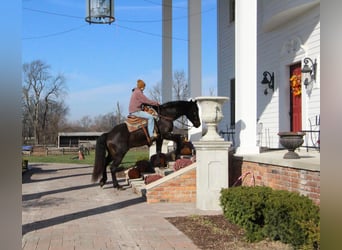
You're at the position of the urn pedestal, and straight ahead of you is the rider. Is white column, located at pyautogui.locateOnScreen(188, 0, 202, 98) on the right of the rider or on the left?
right

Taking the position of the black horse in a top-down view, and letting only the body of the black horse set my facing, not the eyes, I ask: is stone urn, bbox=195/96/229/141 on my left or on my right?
on my right

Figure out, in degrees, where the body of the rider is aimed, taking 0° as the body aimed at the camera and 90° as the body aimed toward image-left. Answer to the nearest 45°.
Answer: approximately 270°

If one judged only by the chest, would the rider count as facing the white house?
yes

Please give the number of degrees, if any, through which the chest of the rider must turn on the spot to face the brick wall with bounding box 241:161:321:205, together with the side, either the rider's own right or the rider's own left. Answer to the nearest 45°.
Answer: approximately 45° to the rider's own right

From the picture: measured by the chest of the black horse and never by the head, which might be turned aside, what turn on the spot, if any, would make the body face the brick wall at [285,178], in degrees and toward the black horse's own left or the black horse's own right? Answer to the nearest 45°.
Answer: approximately 45° to the black horse's own right

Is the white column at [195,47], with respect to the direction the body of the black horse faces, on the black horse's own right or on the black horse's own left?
on the black horse's own left

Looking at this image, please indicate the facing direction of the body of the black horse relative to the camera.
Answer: to the viewer's right

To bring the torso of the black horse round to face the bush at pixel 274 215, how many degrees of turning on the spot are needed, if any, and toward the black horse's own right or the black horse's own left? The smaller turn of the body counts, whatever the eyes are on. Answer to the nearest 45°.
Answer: approximately 45° to the black horse's own right

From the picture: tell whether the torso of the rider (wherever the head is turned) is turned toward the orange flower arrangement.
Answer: yes

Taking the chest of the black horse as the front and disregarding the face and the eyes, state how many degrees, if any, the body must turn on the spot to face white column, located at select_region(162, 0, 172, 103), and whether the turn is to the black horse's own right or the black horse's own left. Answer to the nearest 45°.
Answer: approximately 90° to the black horse's own left

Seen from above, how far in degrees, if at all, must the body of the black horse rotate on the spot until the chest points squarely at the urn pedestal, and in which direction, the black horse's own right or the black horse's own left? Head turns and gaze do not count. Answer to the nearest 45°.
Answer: approximately 45° to the black horse's own right
